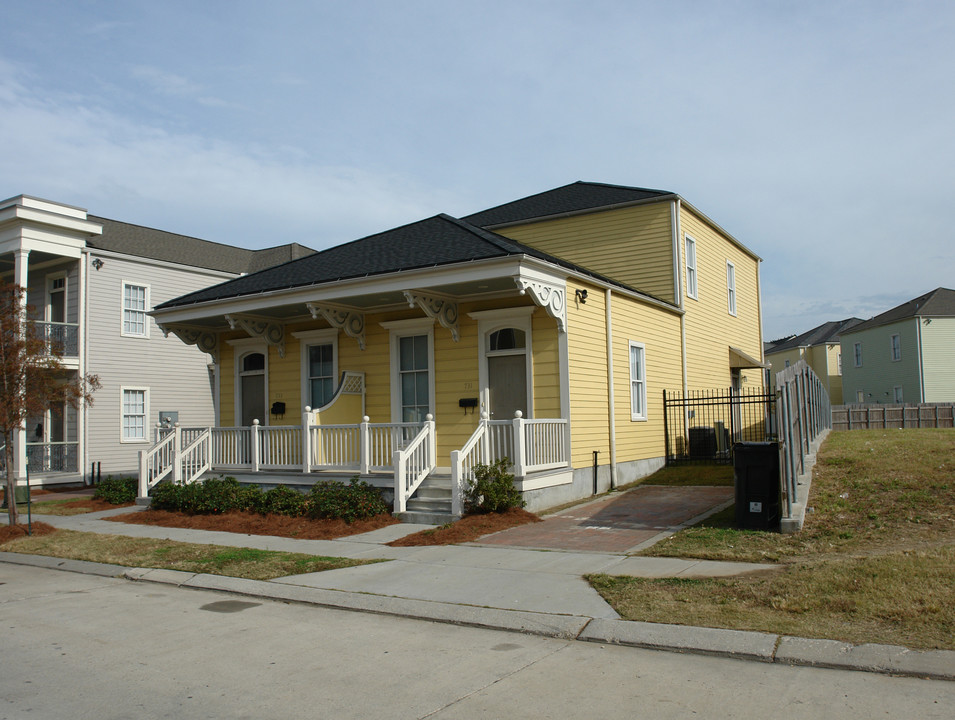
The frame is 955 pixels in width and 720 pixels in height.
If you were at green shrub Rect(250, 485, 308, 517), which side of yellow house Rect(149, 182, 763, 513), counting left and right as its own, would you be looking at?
front

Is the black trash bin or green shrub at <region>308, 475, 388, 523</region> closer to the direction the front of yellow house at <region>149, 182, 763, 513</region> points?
the green shrub

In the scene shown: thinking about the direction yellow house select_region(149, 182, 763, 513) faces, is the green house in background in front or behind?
behind

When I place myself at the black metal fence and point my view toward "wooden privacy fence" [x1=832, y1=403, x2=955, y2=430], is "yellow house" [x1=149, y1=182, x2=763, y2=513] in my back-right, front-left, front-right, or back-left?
back-left

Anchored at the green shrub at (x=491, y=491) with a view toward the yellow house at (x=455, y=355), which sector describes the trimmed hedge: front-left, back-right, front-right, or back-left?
front-left

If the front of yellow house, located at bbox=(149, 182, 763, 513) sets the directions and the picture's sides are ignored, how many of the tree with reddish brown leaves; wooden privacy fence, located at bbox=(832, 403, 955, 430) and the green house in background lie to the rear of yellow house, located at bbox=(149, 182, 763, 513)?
2

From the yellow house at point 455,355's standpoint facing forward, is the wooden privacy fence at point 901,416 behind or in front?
behind

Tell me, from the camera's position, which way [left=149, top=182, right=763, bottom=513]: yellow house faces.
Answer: facing the viewer and to the left of the viewer

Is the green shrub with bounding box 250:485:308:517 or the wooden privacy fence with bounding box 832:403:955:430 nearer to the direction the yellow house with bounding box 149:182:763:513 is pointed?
the green shrub

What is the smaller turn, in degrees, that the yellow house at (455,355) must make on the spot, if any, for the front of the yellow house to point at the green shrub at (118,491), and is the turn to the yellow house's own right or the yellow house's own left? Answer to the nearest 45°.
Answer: approximately 45° to the yellow house's own right

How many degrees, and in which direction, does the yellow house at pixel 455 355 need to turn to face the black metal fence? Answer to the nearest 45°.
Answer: approximately 90° to its left

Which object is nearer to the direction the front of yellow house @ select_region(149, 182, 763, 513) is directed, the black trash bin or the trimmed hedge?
the trimmed hedge

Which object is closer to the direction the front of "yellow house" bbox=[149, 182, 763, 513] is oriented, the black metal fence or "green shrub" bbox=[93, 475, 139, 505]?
the green shrub

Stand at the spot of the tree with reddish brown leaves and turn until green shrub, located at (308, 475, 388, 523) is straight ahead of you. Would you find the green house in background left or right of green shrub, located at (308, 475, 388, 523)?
left

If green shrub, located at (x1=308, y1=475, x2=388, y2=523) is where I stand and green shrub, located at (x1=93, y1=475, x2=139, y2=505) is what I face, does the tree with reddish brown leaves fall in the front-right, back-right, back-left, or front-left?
front-left

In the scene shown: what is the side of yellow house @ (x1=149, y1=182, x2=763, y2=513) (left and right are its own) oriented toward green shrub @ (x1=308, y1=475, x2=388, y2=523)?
front
